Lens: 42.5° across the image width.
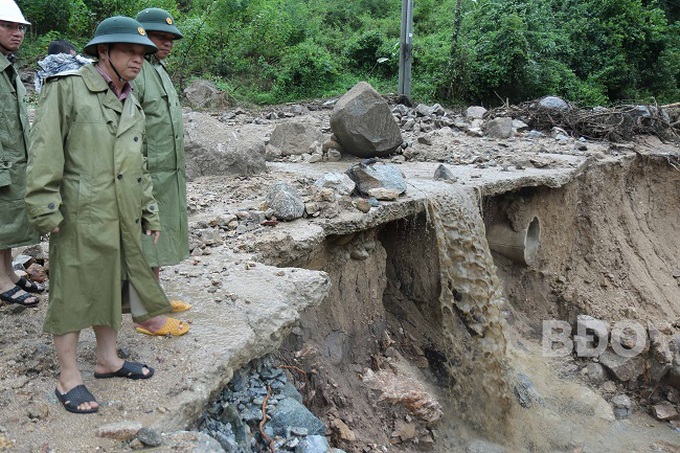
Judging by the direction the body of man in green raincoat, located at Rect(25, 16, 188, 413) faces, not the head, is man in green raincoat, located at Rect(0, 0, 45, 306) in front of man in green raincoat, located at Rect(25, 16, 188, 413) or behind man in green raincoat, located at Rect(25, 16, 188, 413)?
behind

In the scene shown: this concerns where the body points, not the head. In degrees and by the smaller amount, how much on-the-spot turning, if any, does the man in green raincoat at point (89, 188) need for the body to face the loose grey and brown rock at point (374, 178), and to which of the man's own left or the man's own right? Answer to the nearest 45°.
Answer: approximately 90° to the man's own left

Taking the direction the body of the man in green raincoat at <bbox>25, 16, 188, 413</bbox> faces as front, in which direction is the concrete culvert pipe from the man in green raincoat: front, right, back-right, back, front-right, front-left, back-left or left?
left

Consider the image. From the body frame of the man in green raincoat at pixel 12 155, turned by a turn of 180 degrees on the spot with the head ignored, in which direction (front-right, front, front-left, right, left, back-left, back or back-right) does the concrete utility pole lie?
right

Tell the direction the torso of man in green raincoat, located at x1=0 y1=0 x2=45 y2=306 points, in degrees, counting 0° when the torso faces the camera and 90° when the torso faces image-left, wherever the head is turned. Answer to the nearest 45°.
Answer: approximately 315°

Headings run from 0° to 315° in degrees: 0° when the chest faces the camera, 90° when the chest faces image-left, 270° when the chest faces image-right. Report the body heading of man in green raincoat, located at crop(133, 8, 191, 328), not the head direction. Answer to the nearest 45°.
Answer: approximately 315°

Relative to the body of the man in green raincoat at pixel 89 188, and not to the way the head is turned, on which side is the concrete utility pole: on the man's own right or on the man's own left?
on the man's own left

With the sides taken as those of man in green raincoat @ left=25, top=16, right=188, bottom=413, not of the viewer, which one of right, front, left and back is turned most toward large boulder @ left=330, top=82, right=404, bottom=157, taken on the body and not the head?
left

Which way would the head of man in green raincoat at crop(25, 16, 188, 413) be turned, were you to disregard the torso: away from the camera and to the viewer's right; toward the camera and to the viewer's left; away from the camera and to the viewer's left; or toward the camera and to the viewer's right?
toward the camera and to the viewer's right

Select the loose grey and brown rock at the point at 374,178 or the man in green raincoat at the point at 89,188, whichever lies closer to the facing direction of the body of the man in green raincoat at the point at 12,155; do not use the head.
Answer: the man in green raincoat

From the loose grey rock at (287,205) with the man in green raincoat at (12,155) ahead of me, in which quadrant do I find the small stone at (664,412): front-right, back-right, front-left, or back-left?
back-left
